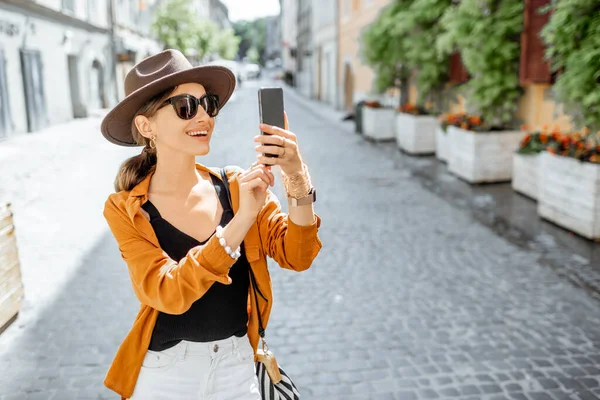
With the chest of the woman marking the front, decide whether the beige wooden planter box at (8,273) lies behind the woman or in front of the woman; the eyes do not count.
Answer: behind

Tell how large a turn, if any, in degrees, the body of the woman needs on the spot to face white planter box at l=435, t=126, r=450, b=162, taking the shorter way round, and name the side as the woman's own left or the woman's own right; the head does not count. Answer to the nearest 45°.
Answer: approximately 90° to the woman's own left

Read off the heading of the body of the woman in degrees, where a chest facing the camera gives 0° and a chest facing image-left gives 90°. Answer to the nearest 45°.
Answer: approximately 315°

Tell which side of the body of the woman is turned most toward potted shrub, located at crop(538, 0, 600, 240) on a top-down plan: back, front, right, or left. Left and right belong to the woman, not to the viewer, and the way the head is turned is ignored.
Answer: left

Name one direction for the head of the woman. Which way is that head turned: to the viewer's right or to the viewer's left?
to the viewer's right

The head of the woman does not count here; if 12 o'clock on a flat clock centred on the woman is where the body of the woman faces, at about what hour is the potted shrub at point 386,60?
The potted shrub is roughly at 8 o'clock from the woman.

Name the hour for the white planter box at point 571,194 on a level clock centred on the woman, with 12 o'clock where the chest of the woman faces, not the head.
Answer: The white planter box is roughly at 9 o'clock from the woman.

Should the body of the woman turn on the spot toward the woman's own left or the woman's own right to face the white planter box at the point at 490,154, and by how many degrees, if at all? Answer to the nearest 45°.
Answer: approximately 90° to the woman's own left

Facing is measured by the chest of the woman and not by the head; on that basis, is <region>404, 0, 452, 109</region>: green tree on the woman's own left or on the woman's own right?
on the woman's own left

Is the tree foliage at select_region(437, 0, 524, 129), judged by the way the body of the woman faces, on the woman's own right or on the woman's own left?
on the woman's own left

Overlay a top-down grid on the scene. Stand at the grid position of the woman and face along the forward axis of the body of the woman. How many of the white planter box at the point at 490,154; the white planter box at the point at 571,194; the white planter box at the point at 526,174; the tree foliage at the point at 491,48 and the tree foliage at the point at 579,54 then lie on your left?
5

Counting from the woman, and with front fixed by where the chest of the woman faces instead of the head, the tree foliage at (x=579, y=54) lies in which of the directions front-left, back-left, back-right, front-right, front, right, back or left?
left
